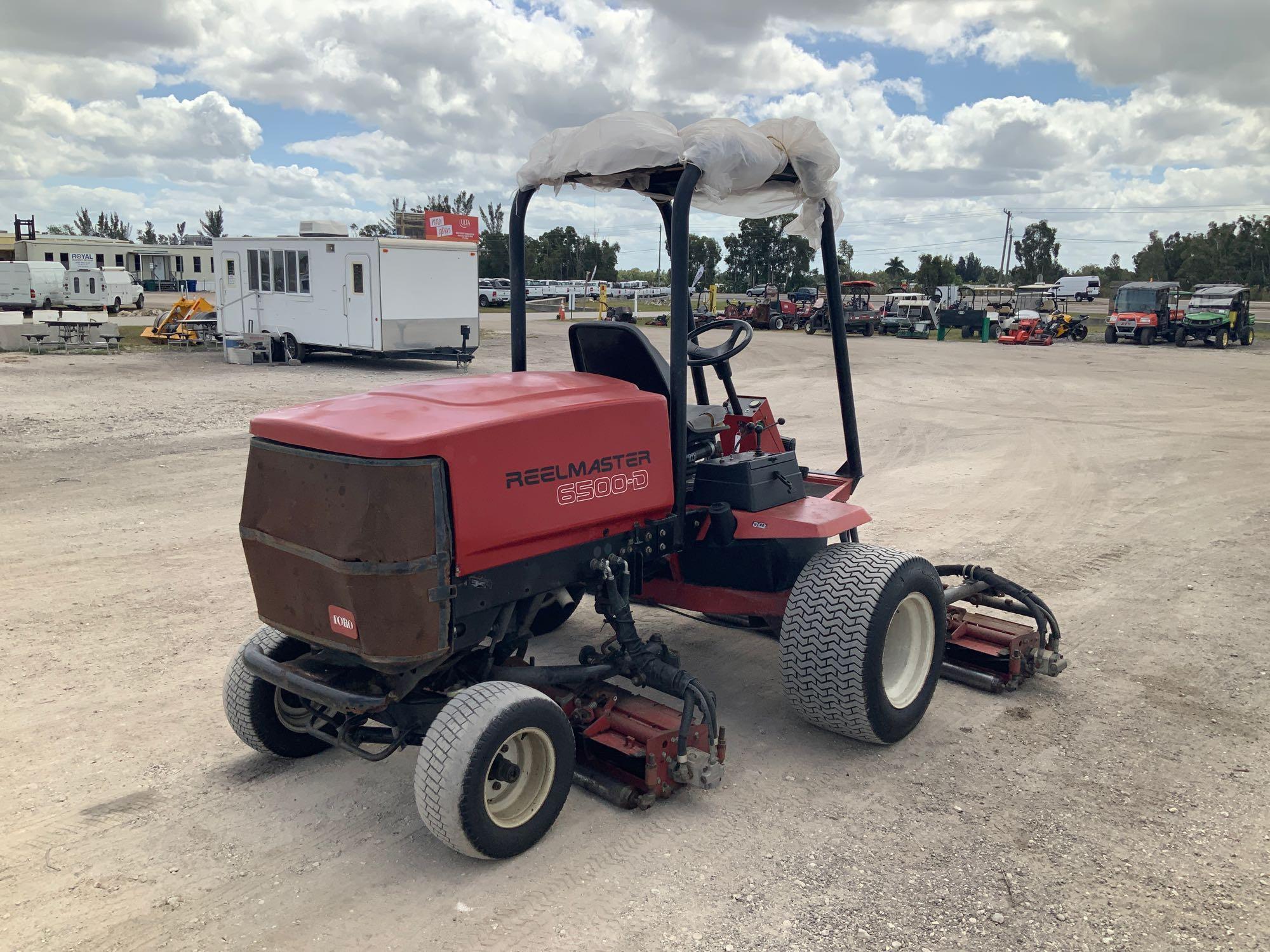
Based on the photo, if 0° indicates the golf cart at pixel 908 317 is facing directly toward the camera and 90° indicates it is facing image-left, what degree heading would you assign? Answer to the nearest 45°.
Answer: approximately 45°

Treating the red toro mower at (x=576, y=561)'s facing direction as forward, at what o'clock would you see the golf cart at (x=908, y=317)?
The golf cart is roughly at 11 o'clock from the red toro mower.

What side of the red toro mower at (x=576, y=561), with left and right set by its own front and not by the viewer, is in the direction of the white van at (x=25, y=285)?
left

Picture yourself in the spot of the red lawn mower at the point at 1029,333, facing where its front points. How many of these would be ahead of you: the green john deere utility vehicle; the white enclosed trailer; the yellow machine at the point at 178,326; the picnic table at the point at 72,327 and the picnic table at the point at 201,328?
4

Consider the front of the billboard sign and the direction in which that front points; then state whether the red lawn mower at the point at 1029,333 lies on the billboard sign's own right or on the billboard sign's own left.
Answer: on the billboard sign's own left

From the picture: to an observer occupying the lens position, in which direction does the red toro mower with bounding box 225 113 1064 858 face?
facing away from the viewer and to the right of the viewer

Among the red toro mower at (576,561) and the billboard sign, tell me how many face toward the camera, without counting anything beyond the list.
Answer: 1

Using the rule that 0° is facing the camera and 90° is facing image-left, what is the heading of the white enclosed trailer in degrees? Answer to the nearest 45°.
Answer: approximately 315°

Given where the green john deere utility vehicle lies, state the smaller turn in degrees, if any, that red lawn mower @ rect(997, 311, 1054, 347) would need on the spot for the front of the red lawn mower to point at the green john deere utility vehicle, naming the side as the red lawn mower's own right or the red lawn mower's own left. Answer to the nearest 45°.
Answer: approximately 135° to the red lawn mower's own left

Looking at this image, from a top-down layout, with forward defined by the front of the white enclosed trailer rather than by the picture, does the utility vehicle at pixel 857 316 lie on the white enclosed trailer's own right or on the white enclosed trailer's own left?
on the white enclosed trailer's own left

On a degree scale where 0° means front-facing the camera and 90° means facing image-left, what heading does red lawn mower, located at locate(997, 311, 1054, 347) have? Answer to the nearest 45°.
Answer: approximately 45°
